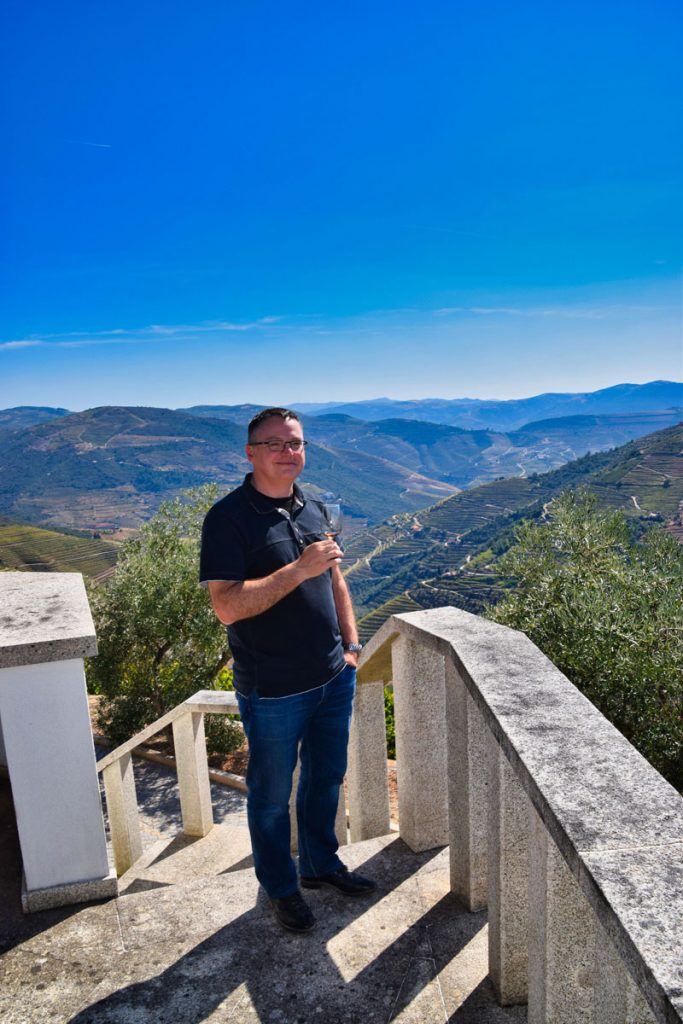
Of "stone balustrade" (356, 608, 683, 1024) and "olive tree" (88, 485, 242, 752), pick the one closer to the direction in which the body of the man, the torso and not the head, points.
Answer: the stone balustrade

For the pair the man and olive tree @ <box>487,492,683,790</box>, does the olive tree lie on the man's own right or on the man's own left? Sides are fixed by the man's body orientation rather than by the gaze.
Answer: on the man's own left

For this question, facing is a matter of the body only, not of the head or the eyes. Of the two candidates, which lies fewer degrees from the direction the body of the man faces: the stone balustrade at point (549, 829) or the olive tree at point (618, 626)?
the stone balustrade

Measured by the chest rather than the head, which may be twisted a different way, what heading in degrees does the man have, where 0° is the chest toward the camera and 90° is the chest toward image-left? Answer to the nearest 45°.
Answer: approximately 315°

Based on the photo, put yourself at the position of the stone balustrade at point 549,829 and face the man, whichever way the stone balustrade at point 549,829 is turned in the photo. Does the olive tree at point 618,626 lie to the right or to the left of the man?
right

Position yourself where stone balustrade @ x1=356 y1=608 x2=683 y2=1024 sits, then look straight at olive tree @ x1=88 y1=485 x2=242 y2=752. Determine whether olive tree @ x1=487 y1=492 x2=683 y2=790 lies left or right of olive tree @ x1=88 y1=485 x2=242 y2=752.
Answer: right
